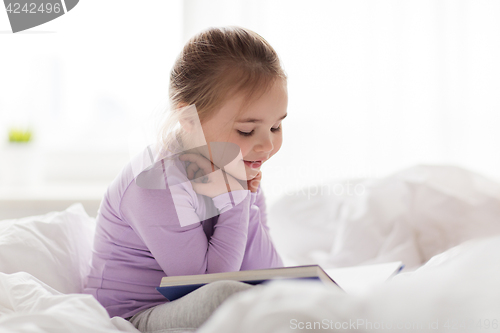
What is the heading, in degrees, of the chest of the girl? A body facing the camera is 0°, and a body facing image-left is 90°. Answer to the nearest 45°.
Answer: approximately 315°

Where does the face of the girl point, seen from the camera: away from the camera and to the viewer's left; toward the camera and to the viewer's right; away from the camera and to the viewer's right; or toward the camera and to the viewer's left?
toward the camera and to the viewer's right
